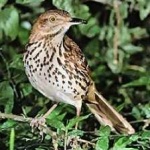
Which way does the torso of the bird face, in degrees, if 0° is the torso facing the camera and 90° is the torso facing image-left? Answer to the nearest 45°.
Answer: approximately 45°

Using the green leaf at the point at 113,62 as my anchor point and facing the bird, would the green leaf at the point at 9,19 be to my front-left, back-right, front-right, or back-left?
front-right

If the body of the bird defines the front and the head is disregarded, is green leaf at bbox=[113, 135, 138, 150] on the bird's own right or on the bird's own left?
on the bird's own left

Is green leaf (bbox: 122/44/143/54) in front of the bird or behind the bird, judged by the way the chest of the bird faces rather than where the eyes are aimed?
behind

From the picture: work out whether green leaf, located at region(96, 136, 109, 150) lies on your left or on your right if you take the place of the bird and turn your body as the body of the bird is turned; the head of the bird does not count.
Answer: on your left
